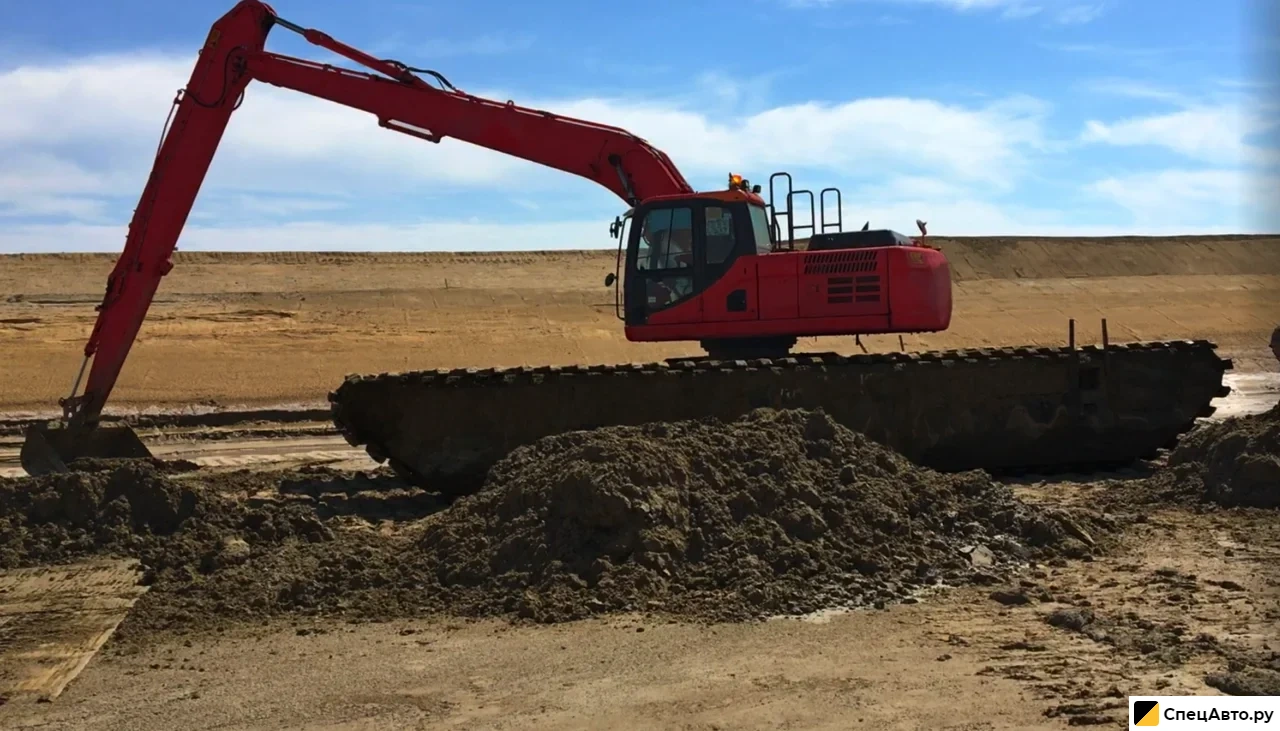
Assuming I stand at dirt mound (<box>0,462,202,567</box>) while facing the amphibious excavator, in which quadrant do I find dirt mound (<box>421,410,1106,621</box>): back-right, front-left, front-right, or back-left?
front-right

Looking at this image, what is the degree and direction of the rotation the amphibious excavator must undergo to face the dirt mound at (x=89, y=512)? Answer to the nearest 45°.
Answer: approximately 45° to its left

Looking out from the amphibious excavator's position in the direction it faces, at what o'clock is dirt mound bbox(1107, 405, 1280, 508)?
The dirt mound is roughly at 7 o'clock from the amphibious excavator.

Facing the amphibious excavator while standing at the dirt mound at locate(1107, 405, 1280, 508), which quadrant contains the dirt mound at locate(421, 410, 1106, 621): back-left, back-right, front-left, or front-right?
front-left

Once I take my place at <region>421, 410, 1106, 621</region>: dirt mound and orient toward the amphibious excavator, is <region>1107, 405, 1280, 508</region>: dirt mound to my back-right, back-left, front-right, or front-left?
front-right

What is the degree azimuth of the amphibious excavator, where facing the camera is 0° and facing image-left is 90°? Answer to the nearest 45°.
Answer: approximately 90°

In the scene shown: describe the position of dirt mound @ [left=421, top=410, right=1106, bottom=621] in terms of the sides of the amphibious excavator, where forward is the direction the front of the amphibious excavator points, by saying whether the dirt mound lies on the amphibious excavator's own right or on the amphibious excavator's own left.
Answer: on the amphibious excavator's own left

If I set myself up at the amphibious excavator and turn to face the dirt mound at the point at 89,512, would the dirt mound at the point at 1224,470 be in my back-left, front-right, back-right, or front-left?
back-left

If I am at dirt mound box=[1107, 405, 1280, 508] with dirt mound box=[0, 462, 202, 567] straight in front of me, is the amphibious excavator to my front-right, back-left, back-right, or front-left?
front-right
